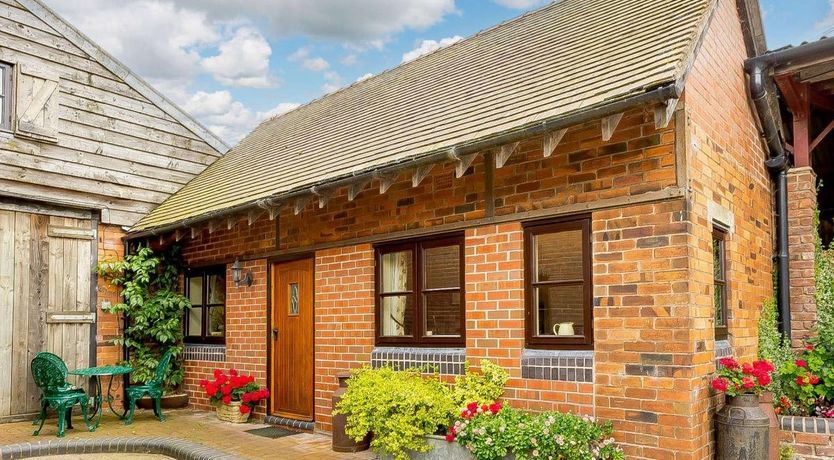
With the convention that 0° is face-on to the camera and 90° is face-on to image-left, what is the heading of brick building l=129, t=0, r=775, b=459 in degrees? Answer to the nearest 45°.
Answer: approximately 45°

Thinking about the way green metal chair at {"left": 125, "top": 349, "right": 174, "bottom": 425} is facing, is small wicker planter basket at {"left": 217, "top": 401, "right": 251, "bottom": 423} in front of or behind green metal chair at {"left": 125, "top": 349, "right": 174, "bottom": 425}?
behind

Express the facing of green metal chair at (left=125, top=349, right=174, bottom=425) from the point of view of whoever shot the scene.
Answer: facing to the left of the viewer

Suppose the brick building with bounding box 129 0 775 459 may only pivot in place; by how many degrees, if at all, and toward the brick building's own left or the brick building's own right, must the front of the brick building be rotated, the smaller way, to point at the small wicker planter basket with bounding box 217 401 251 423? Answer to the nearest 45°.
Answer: approximately 90° to the brick building's own right

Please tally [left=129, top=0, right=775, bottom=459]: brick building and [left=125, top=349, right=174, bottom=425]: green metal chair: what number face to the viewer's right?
0
